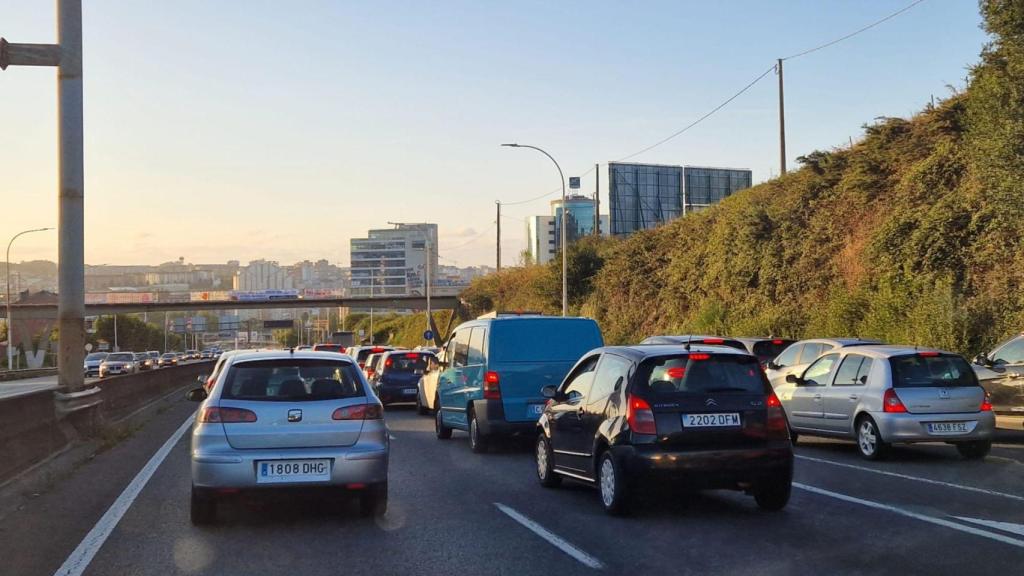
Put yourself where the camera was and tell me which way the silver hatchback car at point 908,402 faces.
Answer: facing away from the viewer and to the left of the viewer

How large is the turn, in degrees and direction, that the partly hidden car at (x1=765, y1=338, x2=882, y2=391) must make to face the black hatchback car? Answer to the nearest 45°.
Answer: approximately 135° to its left

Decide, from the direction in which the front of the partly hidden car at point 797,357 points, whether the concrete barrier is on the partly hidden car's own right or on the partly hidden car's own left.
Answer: on the partly hidden car's own left

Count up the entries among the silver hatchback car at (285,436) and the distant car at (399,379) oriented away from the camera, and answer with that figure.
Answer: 2

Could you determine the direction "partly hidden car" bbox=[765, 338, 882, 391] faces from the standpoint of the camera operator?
facing away from the viewer and to the left of the viewer

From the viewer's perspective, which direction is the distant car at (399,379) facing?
away from the camera

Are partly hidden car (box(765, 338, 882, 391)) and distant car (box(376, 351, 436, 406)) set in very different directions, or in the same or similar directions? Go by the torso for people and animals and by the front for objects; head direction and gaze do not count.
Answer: same or similar directions

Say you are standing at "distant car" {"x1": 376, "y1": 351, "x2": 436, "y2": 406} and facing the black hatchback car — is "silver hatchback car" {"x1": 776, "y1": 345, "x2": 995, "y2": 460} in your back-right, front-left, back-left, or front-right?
front-left

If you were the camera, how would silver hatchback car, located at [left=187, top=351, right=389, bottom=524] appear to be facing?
facing away from the viewer

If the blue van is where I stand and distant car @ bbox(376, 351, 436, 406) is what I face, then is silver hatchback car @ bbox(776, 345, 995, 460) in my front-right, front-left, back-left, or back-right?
back-right

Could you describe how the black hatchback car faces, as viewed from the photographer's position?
facing away from the viewer and to the left of the viewer

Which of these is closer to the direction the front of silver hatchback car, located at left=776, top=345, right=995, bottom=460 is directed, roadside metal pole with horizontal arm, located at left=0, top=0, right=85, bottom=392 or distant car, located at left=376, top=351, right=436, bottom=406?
the distant car

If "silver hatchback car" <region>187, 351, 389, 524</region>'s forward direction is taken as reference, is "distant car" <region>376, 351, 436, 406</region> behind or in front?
in front

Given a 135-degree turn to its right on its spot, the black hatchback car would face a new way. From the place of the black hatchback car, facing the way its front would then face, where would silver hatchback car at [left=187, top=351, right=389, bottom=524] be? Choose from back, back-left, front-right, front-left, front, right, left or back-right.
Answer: back

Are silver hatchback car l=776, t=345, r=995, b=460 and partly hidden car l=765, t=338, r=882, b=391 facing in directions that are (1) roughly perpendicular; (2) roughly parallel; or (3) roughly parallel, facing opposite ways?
roughly parallel

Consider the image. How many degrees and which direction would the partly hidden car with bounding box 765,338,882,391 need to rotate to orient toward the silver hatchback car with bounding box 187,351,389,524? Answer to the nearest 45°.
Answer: approximately 90° to its left
